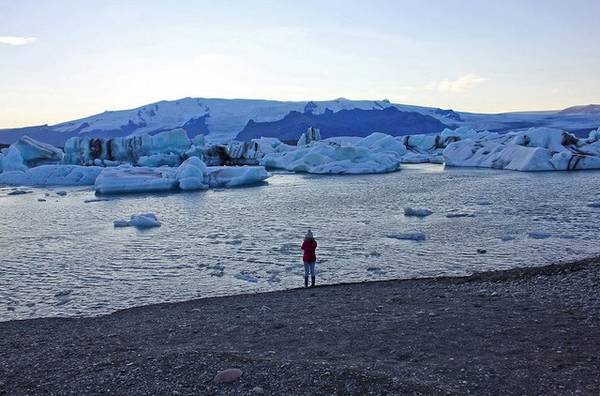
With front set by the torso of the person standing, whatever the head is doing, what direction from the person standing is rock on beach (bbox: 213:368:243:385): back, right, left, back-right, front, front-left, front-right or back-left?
back

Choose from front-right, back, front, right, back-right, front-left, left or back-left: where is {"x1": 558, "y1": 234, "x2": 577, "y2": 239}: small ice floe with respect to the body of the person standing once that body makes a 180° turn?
back-left

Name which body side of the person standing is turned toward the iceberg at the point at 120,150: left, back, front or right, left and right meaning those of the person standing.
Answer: front

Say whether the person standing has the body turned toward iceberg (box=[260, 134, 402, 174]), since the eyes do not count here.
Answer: yes

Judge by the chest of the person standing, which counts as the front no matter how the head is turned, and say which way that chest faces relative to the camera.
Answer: away from the camera

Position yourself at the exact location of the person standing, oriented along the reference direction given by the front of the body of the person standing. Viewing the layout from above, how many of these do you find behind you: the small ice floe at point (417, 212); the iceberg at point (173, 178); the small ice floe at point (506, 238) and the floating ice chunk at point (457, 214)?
0

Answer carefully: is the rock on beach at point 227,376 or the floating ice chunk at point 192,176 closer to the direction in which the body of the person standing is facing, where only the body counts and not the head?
the floating ice chunk

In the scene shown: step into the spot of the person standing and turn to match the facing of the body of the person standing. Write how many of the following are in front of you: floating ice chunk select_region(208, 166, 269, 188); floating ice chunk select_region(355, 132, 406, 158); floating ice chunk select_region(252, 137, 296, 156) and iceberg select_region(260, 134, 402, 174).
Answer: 4

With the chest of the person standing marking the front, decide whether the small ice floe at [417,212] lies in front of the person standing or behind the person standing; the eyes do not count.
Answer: in front

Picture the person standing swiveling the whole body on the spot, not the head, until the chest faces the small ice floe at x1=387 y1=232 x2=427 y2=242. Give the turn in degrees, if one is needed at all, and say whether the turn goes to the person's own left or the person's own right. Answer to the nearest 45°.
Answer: approximately 45° to the person's own right

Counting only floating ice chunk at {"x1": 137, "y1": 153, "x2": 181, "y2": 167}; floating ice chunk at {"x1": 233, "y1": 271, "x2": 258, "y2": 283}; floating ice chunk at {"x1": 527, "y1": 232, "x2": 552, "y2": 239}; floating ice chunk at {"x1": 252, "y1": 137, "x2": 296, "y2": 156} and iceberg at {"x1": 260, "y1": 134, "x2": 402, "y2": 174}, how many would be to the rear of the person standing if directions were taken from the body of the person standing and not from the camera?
0

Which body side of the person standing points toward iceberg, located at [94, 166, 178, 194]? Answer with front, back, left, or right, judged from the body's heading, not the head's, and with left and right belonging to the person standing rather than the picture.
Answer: front

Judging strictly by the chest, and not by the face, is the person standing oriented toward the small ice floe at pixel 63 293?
no

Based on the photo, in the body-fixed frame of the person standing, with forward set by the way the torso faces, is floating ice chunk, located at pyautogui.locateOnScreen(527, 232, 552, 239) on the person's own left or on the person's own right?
on the person's own right

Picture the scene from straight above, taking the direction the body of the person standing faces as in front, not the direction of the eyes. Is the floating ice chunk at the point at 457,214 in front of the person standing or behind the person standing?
in front

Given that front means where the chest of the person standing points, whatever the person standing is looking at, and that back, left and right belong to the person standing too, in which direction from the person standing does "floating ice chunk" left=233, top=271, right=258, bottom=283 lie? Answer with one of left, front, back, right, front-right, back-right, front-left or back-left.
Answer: front-left

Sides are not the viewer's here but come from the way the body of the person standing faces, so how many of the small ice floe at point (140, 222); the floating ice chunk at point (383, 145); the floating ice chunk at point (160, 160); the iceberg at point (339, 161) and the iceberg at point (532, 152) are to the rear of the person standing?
0

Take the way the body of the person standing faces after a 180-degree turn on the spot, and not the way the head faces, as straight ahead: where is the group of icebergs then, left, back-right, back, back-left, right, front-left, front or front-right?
back
